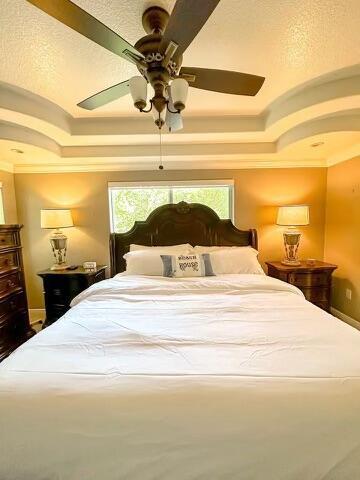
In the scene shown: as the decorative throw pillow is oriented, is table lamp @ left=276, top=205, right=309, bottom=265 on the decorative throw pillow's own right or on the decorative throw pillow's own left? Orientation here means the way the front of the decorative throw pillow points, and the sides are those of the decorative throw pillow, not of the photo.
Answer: on the decorative throw pillow's own left

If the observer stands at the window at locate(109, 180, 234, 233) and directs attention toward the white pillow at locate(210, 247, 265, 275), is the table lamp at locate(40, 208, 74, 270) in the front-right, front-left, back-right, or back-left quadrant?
back-right

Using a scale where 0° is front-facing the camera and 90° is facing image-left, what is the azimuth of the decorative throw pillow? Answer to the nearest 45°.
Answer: approximately 0°

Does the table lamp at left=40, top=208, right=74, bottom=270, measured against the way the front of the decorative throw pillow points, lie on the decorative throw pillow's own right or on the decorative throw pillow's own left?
on the decorative throw pillow's own right

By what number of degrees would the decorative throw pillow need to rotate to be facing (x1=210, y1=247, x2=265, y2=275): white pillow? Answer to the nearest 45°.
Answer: approximately 90° to its left

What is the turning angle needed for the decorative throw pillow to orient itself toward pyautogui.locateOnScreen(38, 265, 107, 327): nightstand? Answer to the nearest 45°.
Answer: approximately 90° to its right

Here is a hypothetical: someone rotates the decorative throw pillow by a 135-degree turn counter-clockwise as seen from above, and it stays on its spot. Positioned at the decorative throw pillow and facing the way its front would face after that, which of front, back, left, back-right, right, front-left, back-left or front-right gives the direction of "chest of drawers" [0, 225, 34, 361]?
back-left

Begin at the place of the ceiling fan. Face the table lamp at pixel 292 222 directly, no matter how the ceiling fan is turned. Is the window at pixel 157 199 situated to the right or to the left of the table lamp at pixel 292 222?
left
